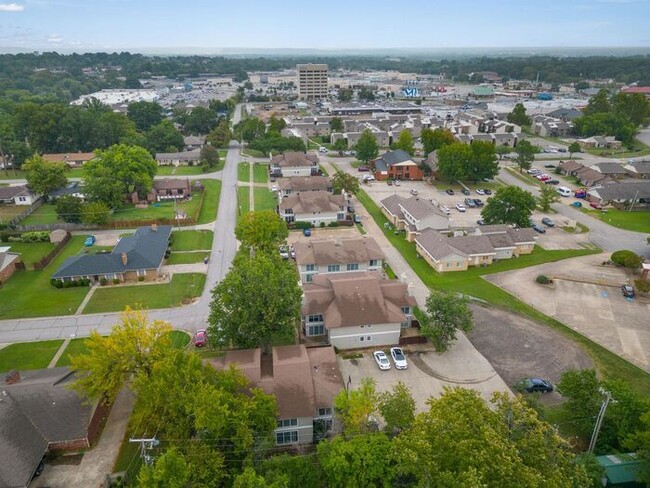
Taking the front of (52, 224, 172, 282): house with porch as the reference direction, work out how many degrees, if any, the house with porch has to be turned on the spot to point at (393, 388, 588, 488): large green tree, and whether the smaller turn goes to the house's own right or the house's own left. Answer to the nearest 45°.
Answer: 0° — it already faces it

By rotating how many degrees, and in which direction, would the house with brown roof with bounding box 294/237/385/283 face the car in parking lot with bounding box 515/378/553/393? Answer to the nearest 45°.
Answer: approximately 45° to its left

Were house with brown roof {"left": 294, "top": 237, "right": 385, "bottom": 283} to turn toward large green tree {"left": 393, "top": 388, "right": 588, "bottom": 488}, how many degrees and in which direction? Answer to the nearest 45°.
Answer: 0° — it already faces it

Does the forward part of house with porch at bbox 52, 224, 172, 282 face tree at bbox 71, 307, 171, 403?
yes

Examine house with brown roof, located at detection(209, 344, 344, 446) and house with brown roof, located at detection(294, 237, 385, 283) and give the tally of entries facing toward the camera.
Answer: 2

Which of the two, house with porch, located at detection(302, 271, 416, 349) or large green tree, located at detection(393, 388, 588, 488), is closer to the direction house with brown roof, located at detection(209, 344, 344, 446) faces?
the large green tree

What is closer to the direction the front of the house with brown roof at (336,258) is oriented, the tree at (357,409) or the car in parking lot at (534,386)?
the tree

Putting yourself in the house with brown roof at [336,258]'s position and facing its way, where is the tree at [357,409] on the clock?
The tree is roughly at 12 o'clock from the house with brown roof.

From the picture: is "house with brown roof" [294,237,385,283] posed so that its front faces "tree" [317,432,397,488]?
yes
